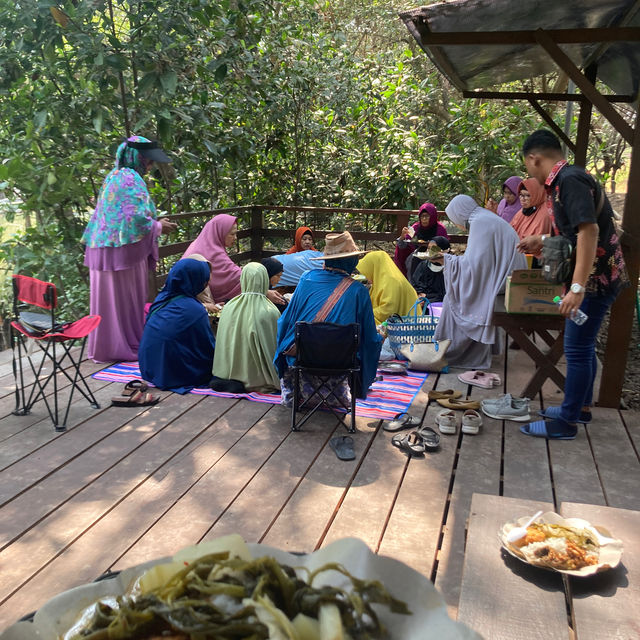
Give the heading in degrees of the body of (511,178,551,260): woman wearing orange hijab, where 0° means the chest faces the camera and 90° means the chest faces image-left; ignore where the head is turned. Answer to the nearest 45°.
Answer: approximately 45°

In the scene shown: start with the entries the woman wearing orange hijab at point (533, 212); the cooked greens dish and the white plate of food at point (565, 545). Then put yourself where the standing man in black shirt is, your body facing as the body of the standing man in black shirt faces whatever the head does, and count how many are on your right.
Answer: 1

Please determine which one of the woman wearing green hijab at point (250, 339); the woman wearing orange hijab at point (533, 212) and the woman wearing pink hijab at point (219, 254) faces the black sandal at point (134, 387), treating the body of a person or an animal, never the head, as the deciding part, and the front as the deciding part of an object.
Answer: the woman wearing orange hijab

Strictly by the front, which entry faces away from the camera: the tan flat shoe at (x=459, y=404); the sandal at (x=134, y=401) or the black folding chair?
the black folding chair

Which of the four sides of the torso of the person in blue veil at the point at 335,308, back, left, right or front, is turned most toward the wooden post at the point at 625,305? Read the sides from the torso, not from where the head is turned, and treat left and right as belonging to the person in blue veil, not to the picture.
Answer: right

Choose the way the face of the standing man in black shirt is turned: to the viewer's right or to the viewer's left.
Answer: to the viewer's left

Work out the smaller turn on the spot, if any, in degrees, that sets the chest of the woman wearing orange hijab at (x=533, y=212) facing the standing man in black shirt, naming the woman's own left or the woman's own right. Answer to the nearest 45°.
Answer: approximately 45° to the woman's own left

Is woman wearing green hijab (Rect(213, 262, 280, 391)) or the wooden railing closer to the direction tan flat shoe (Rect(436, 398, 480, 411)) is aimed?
the woman wearing green hijab

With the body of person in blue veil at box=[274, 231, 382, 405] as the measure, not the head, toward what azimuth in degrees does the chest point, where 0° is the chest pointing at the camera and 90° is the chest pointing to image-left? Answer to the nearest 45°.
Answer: approximately 180°

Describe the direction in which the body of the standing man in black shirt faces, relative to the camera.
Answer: to the viewer's left

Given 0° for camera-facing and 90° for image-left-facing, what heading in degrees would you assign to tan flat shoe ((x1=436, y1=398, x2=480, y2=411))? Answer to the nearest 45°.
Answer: approximately 90°

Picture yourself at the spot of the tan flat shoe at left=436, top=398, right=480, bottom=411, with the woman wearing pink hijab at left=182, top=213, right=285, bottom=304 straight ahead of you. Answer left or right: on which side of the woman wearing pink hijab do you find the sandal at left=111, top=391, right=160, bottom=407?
left

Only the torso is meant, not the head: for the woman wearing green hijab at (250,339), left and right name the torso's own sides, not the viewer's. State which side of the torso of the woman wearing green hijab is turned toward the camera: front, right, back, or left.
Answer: back

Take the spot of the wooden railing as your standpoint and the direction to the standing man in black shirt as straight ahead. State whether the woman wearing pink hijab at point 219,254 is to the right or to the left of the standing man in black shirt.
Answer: right

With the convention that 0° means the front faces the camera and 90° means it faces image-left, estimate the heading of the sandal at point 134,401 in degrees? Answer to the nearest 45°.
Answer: approximately 270°

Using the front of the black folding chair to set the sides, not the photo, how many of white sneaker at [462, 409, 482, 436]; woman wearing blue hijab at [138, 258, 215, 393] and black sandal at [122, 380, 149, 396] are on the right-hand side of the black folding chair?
1

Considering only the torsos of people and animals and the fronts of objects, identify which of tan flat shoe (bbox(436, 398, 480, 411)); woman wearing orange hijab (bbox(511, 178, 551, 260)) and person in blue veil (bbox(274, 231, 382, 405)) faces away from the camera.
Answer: the person in blue veil

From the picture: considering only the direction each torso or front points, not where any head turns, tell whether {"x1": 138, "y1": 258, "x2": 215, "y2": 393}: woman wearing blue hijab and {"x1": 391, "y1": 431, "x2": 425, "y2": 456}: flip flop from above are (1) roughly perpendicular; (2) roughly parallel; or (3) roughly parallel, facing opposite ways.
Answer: roughly perpendicular

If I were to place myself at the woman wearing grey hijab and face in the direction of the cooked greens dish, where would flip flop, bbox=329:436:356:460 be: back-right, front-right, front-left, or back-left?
front-right
